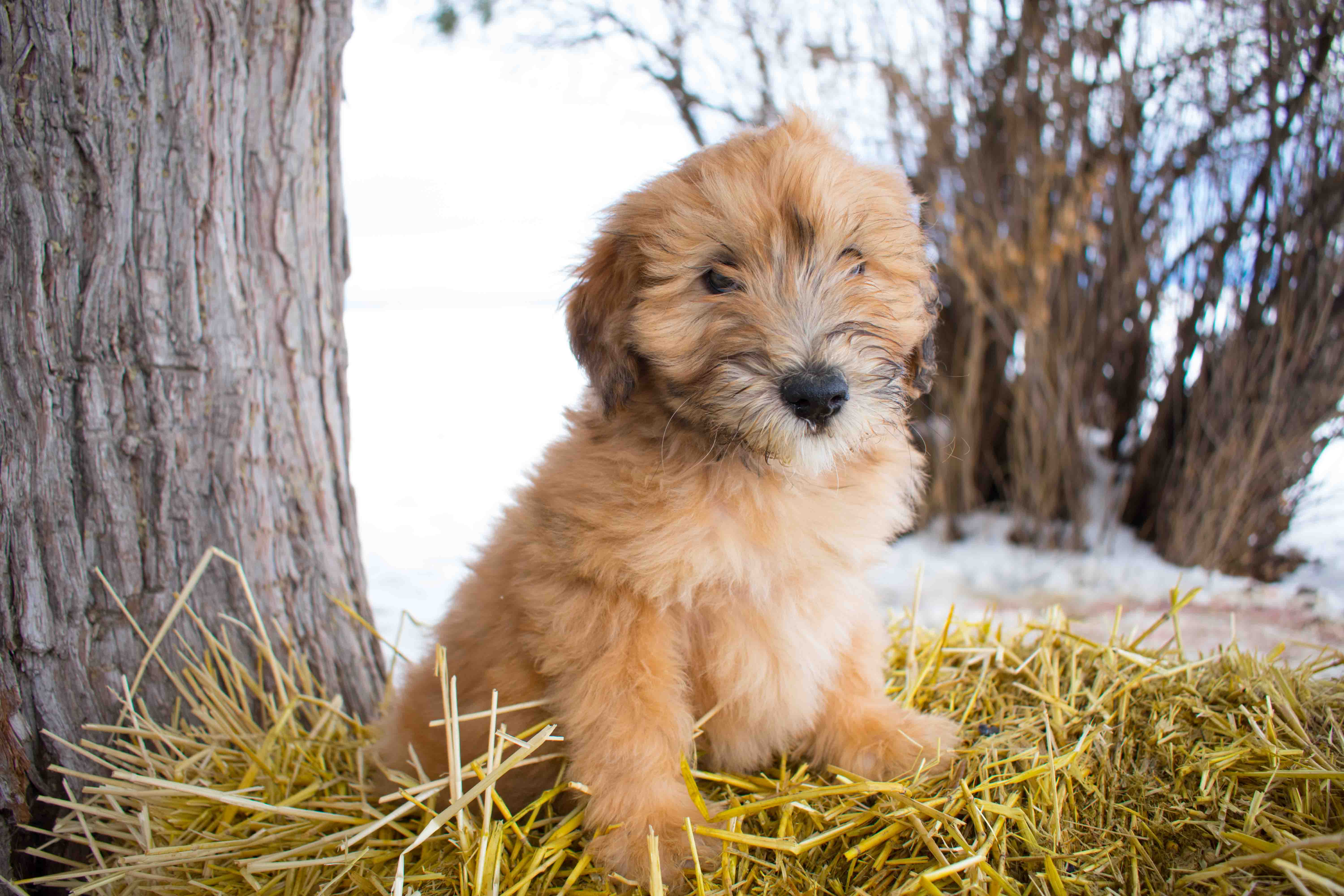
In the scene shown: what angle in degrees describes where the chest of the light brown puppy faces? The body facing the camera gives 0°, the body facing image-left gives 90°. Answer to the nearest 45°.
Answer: approximately 315°

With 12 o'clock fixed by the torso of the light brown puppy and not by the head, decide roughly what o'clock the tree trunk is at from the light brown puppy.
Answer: The tree trunk is roughly at 5 o'clock from the light brown puppy.
